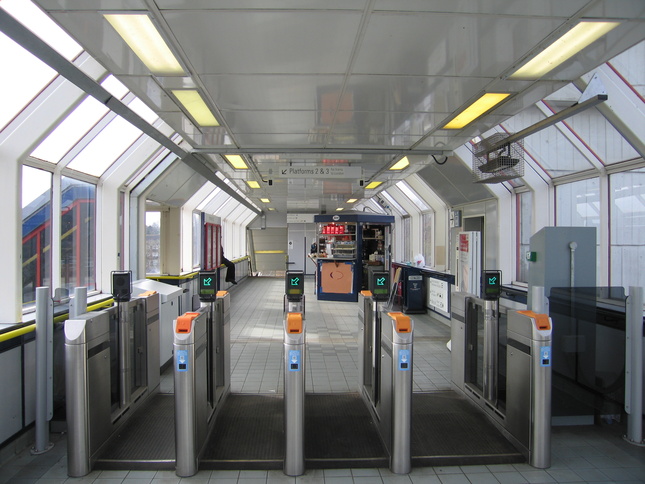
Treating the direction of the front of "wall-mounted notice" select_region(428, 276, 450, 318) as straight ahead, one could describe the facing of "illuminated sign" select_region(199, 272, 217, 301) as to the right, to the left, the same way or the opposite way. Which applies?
to the left

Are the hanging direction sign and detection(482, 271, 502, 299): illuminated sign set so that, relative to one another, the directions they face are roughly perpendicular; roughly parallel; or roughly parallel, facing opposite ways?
roughly parallel

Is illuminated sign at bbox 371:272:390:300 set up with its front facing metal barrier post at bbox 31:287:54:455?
no

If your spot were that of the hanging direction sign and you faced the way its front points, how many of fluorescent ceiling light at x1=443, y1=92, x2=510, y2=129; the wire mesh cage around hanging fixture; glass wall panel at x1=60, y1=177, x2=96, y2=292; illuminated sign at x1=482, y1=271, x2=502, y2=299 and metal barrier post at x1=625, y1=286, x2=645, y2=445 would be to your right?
1

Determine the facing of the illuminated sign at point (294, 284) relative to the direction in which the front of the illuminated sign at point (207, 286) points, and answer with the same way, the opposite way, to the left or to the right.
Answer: the same way

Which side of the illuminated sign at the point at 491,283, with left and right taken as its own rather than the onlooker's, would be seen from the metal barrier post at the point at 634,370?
left

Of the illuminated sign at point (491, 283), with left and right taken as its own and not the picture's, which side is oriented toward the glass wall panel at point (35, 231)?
right

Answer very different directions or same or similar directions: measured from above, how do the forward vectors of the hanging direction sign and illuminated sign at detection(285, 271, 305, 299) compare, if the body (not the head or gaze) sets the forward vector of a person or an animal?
same or similar directions

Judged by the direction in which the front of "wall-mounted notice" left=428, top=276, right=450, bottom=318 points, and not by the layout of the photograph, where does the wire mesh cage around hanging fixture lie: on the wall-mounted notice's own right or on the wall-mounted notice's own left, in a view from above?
on the wall-mounted notice's own left

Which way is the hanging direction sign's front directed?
toward the camera

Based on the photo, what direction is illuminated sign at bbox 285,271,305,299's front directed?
toward the camera

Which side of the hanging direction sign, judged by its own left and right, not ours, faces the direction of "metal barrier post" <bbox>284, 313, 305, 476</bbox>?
front

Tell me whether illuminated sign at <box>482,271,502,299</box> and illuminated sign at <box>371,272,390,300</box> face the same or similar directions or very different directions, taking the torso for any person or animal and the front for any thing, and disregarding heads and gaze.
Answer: same or similar directions

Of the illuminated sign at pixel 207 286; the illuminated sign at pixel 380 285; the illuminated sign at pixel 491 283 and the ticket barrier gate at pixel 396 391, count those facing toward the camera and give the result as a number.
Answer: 4

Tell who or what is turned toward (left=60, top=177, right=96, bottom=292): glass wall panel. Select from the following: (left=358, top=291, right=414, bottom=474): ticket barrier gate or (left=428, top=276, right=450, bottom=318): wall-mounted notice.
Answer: the wall-mounted notice

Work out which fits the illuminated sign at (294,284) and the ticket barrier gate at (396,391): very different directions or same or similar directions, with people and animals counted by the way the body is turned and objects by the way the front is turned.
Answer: same or similar directions

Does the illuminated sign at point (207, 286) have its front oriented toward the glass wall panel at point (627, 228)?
no

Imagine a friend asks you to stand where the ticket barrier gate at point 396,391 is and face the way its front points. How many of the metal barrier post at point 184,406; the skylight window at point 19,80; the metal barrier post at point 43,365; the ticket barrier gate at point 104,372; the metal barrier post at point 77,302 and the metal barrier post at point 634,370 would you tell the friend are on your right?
5

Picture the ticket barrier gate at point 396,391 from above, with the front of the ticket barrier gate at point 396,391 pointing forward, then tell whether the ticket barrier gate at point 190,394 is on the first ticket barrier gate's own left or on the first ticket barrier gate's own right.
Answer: on the first ticket barrier gate's own right

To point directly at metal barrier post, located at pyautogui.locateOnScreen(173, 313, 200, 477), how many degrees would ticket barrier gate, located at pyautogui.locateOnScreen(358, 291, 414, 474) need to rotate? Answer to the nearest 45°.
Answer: approximately 90° to its right

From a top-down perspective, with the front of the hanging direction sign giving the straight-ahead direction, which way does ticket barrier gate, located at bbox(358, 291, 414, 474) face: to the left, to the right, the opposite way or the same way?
the same way

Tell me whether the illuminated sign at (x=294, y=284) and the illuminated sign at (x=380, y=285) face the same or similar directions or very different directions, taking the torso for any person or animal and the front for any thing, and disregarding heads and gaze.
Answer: same or similar directions
